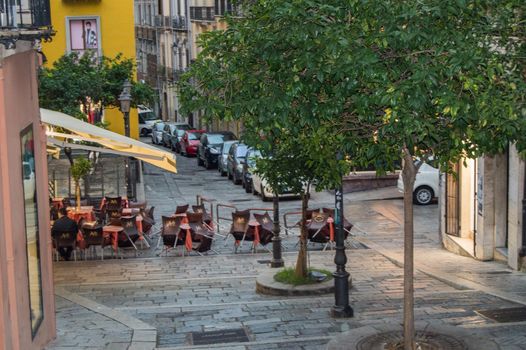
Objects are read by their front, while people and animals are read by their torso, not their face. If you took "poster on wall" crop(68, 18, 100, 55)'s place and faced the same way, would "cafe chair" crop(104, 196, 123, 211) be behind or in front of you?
in front

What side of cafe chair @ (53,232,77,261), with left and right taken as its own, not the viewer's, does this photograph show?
back

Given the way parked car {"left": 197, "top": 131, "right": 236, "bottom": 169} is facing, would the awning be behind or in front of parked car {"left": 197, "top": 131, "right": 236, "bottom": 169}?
in front

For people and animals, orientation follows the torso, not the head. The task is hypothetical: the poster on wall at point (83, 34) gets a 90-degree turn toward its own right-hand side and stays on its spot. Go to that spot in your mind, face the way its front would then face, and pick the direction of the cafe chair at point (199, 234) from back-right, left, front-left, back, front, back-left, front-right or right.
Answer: left

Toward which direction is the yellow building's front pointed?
toward the camera

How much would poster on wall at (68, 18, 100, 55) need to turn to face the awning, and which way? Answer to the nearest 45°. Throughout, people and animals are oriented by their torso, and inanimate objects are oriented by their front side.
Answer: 0° — it already faces it

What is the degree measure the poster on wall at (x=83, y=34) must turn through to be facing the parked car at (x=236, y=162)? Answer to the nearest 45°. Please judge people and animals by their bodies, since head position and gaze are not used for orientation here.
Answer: approximately 45° to its left

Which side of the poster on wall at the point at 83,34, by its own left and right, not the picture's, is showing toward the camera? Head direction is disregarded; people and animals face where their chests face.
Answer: front

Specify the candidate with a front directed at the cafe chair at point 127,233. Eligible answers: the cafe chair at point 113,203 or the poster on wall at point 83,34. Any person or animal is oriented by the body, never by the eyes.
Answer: the poster on wall

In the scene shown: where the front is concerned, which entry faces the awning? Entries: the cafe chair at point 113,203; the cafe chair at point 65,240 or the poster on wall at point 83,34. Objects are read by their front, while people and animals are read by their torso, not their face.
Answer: the poster on wall
